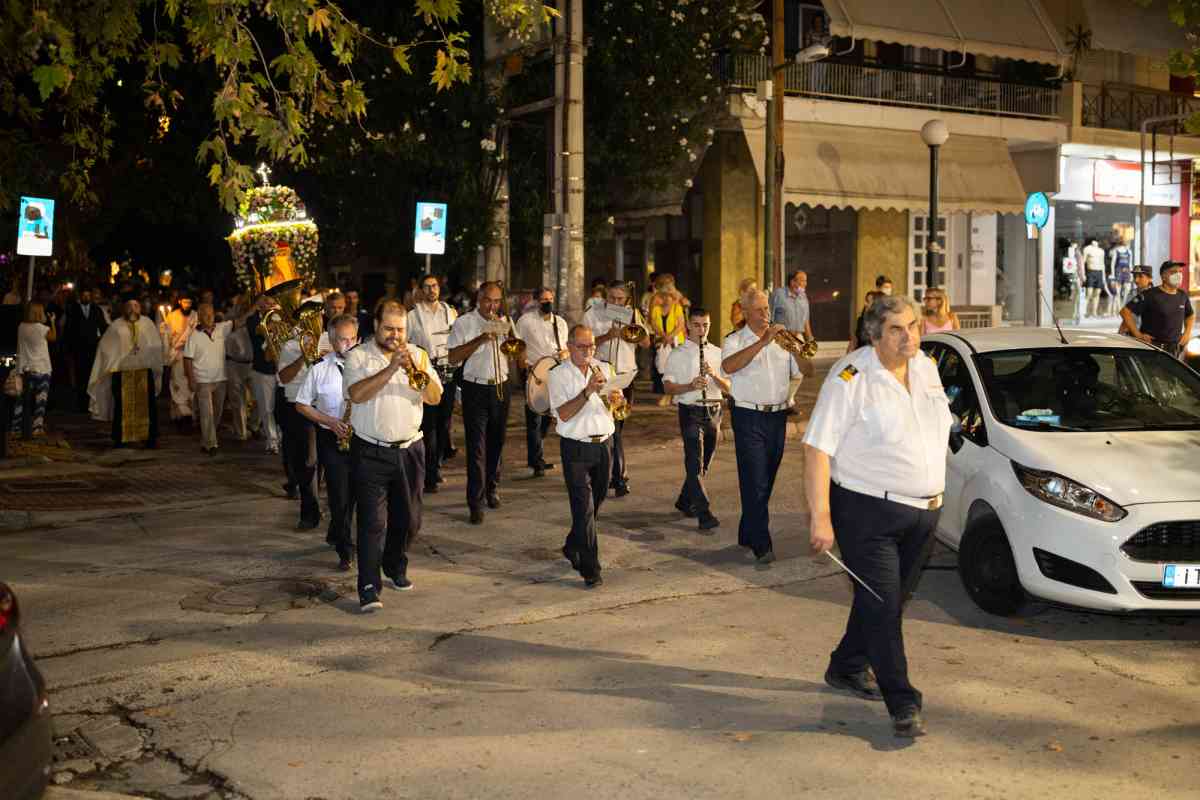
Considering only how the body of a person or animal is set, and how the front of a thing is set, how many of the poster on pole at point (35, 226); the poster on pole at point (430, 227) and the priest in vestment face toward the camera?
3

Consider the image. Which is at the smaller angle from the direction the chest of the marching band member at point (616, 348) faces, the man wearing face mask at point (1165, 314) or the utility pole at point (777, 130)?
the man wearing face mask

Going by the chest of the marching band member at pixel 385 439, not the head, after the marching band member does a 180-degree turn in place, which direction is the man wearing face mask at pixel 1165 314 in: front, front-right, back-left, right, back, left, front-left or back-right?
right

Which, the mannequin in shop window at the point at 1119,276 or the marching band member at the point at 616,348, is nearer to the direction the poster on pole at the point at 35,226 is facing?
the marching band member

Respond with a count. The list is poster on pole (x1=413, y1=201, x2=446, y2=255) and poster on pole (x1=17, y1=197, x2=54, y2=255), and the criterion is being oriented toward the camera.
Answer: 2

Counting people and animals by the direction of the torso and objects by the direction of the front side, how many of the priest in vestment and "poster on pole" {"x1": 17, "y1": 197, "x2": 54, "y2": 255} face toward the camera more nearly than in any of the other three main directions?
2

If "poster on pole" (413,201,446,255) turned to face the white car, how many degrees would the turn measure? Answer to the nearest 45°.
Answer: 0° — it already faces it

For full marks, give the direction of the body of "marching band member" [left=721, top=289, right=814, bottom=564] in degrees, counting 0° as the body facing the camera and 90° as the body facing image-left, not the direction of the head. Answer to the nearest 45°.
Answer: approximately 315°

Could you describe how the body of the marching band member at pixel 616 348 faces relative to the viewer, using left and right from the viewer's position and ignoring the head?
facing the viewer and to the right of the viewer

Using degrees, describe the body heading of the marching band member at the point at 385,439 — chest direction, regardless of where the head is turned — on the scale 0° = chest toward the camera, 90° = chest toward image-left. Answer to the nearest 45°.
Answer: approximately 315°

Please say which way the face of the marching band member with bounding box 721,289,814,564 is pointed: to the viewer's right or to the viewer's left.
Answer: to the viewer's right
